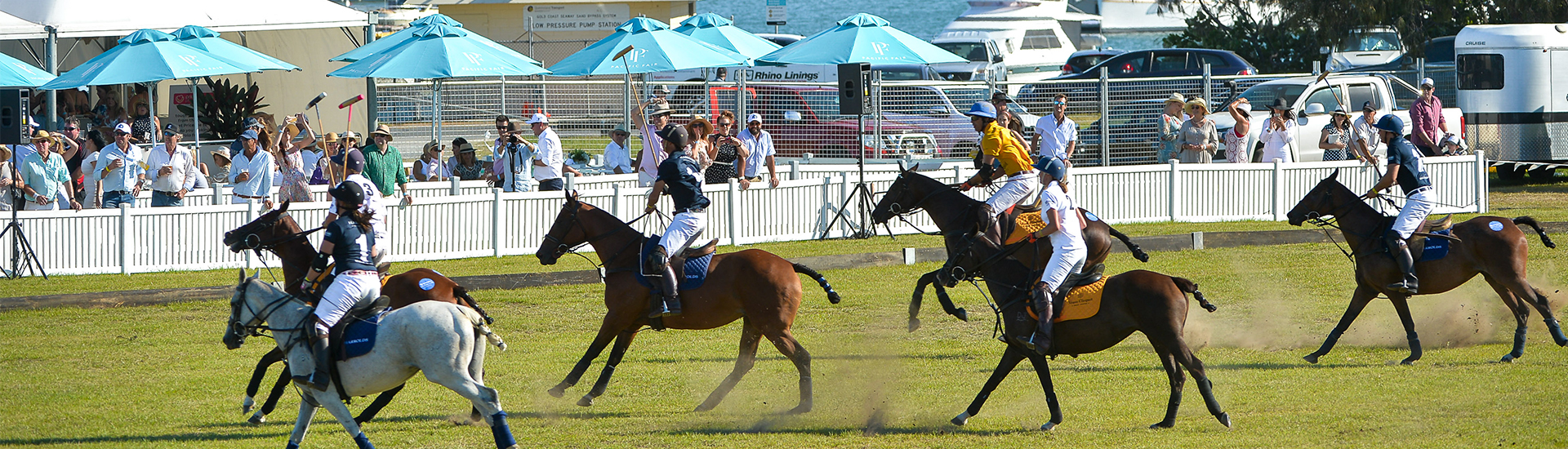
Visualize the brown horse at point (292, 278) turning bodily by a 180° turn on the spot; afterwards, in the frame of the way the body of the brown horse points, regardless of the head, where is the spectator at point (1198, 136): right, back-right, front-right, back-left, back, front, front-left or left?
front-left

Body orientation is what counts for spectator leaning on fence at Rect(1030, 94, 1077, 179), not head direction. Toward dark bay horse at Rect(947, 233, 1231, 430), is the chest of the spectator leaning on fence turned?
yes

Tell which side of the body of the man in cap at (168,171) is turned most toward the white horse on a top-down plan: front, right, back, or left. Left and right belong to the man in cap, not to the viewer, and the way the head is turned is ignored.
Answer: front

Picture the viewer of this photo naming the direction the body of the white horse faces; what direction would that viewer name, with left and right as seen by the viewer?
facing to the left of the viewer

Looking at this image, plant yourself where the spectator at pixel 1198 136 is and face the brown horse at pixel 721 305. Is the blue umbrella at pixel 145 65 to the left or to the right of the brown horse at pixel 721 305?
right

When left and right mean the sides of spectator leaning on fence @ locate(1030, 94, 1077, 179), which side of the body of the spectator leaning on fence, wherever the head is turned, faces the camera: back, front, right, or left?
front

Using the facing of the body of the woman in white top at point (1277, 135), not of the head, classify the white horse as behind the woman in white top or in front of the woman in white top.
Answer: in front

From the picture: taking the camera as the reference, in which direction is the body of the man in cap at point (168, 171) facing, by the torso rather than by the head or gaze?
toward the camera

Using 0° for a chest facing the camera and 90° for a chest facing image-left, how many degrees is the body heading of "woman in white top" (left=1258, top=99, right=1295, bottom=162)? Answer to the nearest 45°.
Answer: approximately 0°

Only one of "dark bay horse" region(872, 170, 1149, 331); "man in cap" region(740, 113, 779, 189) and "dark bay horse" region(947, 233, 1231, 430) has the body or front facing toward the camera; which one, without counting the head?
the man in cap

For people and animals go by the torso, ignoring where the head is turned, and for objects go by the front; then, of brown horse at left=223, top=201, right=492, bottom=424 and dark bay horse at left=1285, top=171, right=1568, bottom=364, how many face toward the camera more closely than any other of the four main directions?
0

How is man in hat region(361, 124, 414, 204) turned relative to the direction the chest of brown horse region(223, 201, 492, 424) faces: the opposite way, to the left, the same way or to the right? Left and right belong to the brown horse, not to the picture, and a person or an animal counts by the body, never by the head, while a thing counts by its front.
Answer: to the left

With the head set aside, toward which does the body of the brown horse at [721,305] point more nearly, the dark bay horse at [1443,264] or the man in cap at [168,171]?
the man in cap

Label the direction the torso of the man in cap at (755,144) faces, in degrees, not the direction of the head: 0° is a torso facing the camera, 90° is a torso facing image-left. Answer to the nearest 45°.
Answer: approximately 0°

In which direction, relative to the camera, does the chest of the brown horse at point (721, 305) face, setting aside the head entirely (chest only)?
to the viewer's left

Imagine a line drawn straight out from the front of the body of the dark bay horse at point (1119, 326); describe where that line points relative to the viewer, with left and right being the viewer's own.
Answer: facing to the left of the viewer

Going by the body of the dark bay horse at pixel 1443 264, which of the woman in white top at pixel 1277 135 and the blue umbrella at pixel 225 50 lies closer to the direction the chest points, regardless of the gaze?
the blue umbrella
